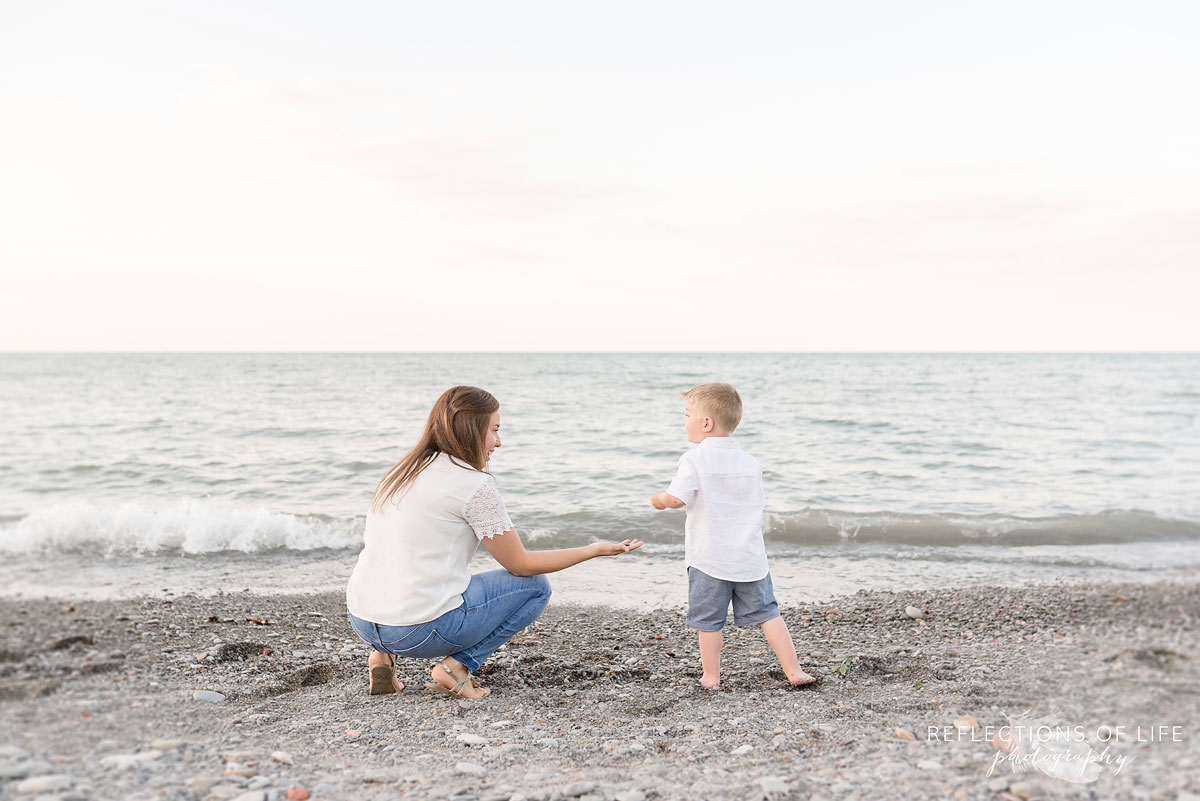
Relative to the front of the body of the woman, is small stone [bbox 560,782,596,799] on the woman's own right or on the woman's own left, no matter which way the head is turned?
on the woman's own right

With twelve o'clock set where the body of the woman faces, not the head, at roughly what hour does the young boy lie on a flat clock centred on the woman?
The young boy is roughly at 1 o'clock from the woman.

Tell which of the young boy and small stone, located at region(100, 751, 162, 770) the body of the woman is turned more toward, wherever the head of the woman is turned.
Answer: the young boy

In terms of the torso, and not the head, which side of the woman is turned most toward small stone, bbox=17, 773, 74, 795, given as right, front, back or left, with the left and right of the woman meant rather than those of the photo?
back

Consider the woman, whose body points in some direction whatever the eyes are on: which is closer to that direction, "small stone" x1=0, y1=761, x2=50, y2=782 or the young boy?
the young boy

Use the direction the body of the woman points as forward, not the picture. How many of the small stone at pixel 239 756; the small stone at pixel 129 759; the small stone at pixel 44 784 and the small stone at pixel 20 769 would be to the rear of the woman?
4

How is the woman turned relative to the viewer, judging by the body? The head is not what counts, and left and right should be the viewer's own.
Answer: facing away from the viewer and to the right of the viewer

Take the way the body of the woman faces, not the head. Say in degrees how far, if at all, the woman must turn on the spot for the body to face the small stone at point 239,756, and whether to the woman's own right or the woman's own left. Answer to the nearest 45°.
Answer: approximately 180°

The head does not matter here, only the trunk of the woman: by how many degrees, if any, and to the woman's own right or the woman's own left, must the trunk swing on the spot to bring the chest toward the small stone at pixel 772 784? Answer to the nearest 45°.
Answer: approximately 90° to the woman's own right

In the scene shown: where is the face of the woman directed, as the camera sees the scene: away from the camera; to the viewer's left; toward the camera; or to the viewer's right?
to the viewer's right

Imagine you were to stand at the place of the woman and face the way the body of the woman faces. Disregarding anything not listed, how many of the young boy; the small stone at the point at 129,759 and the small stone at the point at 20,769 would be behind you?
2

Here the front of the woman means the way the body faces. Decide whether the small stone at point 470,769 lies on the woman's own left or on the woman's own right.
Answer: on the woman's own right

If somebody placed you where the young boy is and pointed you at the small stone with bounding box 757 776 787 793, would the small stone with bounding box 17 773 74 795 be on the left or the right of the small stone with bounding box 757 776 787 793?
right
